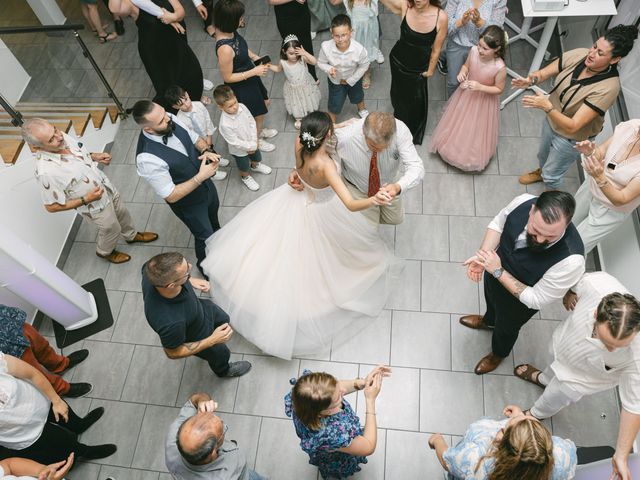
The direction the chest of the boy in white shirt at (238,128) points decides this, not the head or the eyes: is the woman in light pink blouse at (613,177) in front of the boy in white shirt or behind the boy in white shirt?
in front

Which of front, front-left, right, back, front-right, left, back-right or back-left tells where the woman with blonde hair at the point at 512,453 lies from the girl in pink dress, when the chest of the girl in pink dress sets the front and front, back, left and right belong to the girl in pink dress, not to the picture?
front-left

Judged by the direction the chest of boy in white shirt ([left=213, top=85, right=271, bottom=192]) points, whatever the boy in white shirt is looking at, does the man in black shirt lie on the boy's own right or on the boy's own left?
on the boy's own right

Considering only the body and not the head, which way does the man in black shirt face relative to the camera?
to the viewer's right

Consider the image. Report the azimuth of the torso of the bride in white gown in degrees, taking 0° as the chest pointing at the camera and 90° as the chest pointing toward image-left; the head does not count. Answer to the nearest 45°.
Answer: approximately 225°

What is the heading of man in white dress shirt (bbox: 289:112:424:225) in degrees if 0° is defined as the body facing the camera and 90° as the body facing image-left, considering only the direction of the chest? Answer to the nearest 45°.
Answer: approximately 0°

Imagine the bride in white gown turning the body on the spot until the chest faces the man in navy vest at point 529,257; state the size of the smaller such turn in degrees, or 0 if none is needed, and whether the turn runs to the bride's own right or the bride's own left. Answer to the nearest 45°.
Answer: approximately 90° to the bride's own right

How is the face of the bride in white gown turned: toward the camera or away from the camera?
away from the camera

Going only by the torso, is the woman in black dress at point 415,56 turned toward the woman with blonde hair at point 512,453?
yes

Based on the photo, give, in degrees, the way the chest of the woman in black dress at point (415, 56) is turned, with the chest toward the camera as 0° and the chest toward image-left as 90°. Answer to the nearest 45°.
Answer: approximately 0°
